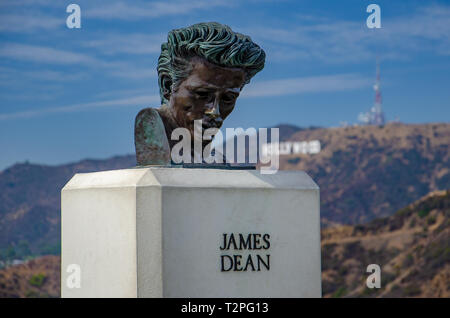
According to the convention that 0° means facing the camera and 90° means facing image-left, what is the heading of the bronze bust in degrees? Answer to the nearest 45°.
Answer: approximately 315°
